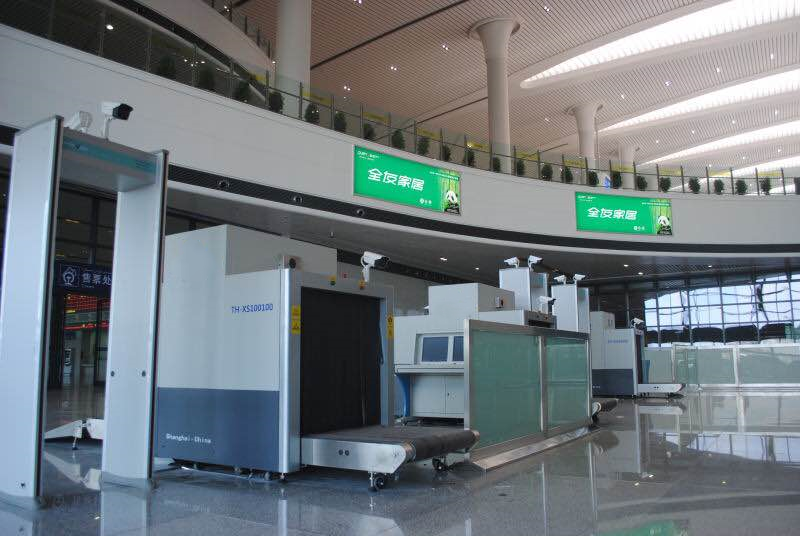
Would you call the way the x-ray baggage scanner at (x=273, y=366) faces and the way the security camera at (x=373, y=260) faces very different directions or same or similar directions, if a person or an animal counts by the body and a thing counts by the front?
same or similar directions

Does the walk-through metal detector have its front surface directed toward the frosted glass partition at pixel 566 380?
no

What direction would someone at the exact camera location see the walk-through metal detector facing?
facing the viewer and to the right of the viewer

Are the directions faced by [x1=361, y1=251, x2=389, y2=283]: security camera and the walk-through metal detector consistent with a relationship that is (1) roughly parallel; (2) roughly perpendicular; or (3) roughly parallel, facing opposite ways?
roughly parallel

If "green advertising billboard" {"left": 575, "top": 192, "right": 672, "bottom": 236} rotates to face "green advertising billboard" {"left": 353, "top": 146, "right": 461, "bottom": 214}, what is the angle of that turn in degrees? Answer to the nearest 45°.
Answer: approximately 45° to its right

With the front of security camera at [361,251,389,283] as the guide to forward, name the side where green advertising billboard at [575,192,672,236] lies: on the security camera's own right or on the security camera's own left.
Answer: on the security camera's own left

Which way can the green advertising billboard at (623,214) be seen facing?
toward the camera

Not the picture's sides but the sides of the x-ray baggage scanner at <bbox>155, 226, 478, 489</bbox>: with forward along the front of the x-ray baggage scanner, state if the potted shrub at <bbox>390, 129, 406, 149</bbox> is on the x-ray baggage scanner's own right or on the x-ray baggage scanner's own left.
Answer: on the x-ray baggage scanner's own left

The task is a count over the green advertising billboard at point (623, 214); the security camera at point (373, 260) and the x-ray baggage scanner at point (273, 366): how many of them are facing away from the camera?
0

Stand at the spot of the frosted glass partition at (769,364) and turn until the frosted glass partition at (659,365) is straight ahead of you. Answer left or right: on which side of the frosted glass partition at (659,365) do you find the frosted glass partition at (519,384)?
left

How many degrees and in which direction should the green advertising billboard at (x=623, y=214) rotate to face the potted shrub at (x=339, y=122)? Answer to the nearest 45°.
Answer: approximately 45° to its right
